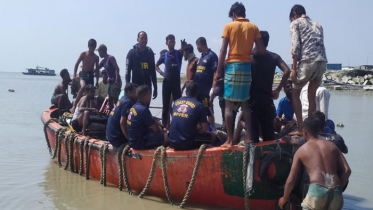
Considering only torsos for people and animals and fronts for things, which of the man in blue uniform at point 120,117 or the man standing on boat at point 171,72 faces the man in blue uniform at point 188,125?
the man standing on boat

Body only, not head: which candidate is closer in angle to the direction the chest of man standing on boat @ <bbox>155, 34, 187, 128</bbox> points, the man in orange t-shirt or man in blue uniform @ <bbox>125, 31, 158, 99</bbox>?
the man in orange t-shirt

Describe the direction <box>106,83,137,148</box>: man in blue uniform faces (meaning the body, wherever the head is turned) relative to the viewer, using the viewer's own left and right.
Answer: facing away from the viewer and to the right of the viewer

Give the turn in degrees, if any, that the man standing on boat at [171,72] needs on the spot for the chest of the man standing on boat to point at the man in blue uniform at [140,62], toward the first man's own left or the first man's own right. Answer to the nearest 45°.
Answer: approximately 135° to the first man's own right

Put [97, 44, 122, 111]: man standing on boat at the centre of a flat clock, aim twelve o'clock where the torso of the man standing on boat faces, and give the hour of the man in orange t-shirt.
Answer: The man in orange t-shirt is roughly at 10 o'clock from the man standing on boat.

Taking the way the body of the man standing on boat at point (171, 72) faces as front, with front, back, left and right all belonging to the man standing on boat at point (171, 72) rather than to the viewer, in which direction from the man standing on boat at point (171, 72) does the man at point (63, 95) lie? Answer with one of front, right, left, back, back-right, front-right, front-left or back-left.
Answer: back-right

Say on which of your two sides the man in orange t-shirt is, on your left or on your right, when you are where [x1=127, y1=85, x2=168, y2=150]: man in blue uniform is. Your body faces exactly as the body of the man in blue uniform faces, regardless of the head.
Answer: on your right

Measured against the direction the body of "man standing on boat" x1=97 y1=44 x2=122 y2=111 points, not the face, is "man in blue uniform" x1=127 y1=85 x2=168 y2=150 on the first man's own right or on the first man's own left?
on the first man's own left

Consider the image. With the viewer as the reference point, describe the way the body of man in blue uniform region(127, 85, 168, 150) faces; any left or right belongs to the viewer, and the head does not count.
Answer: facing away from the viewer and to the right of the viewer

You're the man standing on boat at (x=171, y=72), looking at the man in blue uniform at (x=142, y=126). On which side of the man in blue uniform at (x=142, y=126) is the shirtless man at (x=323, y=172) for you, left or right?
left

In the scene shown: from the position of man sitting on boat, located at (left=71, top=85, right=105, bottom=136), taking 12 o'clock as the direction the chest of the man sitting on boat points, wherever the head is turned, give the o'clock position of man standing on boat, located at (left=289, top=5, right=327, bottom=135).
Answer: The man standing on boat is roughly at 12 o'clock from the man sitting on boat.

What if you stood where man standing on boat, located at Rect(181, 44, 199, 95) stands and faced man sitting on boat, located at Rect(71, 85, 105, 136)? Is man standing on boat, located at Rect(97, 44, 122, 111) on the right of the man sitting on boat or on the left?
right

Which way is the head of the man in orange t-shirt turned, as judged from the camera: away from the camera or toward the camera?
away from the camera
